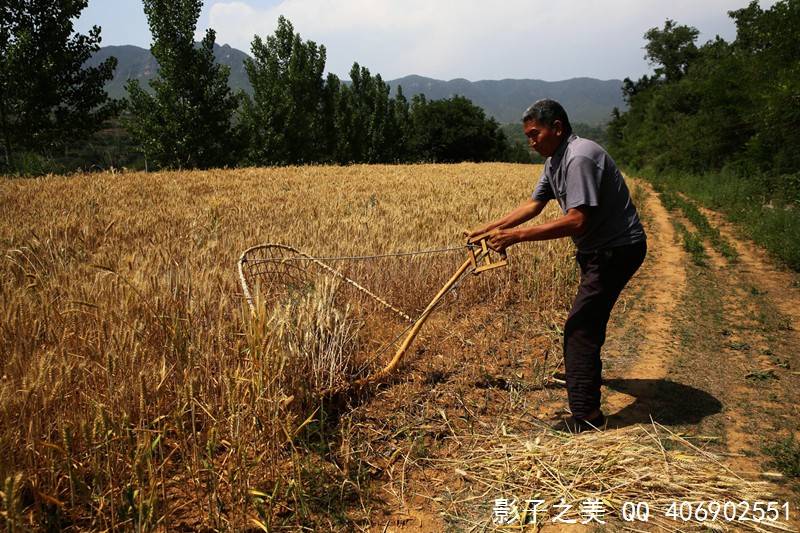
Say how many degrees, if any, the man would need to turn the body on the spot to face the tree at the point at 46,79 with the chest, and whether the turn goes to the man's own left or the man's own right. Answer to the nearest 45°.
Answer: approximately 45° to the man's own right

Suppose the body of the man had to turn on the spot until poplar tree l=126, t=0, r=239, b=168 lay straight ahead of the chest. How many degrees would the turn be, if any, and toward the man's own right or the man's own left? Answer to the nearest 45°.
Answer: approximately 45° to the man's own right

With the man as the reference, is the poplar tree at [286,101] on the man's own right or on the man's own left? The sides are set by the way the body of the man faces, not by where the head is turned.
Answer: on the man's own right

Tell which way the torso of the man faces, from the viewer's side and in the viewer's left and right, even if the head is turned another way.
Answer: facing to the left of the viewer
